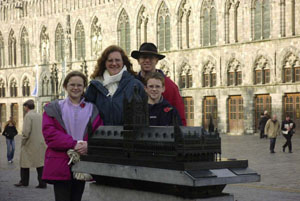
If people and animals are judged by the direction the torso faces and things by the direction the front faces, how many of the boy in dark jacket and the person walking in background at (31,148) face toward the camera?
1

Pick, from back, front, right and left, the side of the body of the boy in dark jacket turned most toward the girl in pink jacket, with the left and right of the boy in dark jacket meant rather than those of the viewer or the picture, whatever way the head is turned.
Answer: right

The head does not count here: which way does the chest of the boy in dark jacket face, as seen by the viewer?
toward the camera

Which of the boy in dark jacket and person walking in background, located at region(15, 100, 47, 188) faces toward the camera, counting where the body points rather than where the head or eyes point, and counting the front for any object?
the boy in dark jacket

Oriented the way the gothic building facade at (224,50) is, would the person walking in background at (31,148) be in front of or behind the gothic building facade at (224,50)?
in front

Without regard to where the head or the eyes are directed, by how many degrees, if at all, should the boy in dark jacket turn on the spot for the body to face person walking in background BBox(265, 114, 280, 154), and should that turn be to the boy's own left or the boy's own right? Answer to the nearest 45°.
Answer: approximately 180°

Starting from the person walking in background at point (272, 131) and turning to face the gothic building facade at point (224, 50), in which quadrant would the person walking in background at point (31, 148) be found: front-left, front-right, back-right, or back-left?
back-left

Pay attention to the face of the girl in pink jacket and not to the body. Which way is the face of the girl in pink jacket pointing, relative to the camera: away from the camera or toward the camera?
toward the camera

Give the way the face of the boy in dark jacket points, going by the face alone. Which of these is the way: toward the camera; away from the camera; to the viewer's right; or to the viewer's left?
toward the camera

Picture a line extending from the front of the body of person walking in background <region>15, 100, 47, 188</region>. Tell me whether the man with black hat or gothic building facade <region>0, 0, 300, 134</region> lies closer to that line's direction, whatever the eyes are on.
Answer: the gothic building facade

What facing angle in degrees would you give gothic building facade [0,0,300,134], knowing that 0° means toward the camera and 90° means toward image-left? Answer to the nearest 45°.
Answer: approximately 45°

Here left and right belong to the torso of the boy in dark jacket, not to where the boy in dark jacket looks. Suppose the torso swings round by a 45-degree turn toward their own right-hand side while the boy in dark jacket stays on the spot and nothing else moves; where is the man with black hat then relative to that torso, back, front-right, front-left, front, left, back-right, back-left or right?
back-right

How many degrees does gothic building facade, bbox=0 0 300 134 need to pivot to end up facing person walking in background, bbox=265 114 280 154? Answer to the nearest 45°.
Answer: approximately 45° to its left

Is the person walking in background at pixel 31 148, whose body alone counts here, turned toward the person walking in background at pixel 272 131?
no

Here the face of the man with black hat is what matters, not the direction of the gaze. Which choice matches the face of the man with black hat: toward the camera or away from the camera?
toward the camera

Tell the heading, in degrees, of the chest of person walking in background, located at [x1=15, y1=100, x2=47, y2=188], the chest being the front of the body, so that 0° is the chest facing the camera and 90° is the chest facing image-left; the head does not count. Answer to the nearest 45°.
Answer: approximately 135°

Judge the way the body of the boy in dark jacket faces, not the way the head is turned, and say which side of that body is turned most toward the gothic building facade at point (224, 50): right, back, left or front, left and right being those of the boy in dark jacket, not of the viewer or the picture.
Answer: back

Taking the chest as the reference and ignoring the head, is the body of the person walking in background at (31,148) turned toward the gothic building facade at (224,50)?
no
